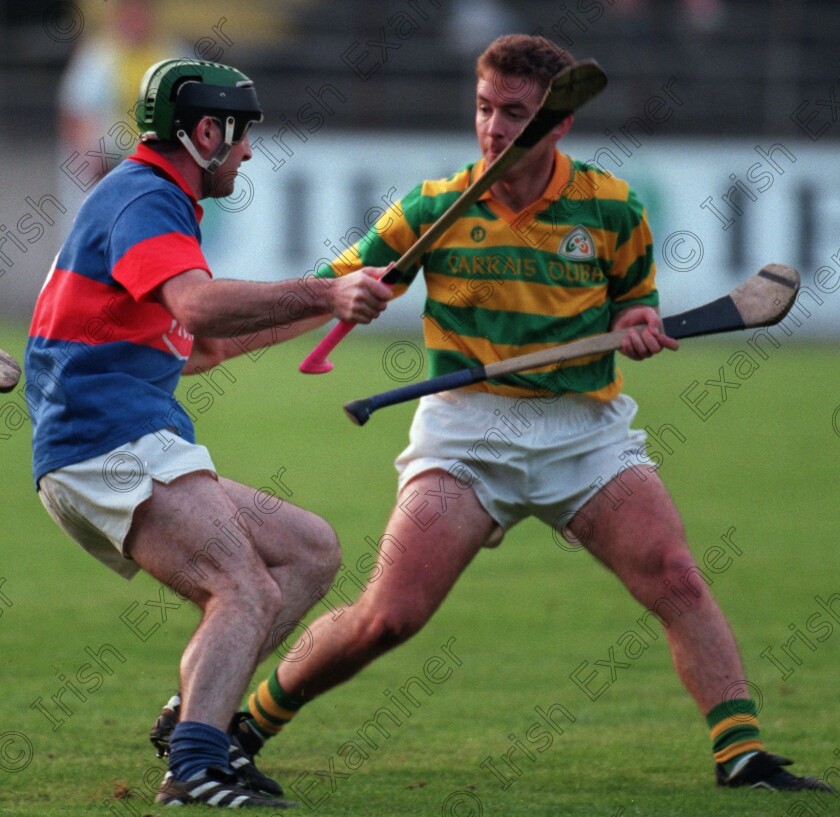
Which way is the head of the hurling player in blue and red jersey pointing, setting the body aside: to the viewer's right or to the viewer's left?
to the viewer's right

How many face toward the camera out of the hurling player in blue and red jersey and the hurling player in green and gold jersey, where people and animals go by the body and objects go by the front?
1

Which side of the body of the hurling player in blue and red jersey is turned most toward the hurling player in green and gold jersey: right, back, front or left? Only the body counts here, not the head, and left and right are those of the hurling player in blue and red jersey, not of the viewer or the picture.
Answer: front

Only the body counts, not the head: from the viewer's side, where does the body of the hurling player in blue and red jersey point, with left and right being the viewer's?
facing to the right of the viewer

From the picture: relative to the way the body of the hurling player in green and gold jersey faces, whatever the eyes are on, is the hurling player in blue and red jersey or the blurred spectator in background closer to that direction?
the hurling player in blue and red jersey

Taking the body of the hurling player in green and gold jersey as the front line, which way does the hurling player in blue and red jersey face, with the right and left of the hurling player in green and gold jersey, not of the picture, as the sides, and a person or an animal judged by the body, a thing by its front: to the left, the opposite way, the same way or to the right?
to the left

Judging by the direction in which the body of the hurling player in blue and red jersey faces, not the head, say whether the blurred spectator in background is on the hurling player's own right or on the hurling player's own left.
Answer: on the hurling player's own left

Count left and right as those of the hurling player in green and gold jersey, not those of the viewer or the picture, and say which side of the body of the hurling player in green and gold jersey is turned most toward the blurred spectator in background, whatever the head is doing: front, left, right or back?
back

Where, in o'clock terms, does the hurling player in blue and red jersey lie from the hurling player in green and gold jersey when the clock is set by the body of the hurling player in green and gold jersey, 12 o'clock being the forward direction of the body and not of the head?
The hurling player in blue and red jersey is roughly at 2 o'clock from the hurling player in green and gold jersey.

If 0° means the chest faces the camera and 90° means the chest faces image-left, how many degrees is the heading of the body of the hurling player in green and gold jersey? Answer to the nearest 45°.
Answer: approximately 0°
